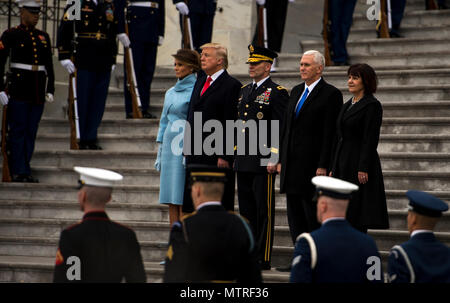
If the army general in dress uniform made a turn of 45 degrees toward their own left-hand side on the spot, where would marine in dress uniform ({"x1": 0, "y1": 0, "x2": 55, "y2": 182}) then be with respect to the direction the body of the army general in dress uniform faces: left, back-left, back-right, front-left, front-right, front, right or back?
back-right

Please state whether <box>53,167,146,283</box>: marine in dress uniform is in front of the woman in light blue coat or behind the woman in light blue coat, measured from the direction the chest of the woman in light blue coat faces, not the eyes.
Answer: in front

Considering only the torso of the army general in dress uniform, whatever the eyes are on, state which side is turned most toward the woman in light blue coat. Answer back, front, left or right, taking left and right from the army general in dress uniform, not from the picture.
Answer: right

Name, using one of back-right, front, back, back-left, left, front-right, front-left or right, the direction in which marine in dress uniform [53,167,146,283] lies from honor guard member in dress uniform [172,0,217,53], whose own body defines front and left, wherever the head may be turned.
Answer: front

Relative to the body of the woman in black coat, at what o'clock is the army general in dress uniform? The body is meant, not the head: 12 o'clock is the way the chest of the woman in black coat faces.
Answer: The army general in dress uniform is roughly at 2 o'clock from the woman in black coat.

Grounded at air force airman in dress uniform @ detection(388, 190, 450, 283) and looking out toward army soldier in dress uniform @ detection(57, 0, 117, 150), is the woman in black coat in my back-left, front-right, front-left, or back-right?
front-right

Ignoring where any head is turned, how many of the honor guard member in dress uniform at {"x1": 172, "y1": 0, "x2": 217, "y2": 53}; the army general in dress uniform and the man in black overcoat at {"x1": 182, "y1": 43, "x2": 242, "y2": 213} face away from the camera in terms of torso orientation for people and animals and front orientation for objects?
0

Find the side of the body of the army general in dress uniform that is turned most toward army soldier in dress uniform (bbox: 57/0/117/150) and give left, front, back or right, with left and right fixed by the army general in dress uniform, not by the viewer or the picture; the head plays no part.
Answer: right

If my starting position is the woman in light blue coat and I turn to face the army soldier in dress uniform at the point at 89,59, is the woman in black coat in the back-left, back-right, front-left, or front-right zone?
back-right

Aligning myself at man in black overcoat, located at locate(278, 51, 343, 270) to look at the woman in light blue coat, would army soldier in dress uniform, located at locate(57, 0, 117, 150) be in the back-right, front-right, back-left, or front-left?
front-right

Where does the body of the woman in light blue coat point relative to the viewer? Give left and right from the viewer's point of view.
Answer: facing the viewer and to the left of the viewer

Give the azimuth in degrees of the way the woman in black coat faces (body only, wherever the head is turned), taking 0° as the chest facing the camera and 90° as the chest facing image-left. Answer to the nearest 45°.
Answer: approximately 45°

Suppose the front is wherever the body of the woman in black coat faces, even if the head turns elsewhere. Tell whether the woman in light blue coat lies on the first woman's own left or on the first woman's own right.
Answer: on the first woman's own right

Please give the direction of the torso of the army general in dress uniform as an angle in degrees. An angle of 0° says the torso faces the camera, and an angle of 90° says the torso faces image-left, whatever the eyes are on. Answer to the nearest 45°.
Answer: approximately 45°

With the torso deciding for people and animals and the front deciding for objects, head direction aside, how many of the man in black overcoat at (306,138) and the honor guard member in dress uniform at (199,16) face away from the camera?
0
